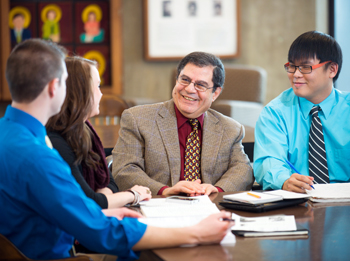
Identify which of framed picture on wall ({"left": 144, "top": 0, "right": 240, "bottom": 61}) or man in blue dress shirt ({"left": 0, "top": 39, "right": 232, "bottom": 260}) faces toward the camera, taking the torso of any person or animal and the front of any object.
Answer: the framed picture on wall

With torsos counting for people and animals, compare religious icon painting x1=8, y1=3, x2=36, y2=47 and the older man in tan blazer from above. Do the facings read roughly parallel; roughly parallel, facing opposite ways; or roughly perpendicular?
roughly parallel

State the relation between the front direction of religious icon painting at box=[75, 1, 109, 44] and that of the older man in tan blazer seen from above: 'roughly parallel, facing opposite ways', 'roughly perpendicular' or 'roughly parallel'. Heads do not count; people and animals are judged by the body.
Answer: roughly parallel

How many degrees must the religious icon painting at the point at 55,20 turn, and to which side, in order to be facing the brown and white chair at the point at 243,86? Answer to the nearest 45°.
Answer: approximately 45° to its left

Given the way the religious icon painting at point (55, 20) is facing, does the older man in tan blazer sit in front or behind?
in front

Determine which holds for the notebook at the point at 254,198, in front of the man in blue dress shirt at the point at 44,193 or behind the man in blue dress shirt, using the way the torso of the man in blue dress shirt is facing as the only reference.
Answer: in front

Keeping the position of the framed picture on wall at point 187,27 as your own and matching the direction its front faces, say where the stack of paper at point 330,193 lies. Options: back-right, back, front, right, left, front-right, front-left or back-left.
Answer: front

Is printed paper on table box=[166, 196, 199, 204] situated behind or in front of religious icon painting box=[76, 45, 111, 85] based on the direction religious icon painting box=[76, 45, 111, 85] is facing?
in front

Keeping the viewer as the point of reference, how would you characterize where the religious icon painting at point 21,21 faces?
facing the viewer

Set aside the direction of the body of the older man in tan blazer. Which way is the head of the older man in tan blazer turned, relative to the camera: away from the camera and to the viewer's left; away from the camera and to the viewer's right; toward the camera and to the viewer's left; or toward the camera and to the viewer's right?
toward the camera and to the viewer's left

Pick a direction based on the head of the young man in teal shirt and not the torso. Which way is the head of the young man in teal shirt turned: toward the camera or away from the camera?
toward the camera

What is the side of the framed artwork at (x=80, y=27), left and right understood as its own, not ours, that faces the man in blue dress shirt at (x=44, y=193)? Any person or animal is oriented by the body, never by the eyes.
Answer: front

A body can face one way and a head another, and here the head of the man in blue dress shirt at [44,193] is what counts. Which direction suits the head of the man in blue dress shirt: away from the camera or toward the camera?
away from the camera

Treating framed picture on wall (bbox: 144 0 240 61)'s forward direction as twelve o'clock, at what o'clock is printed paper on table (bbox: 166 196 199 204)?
The printed paper on table is roughly at 12 o'clock from the framed picture on wall.

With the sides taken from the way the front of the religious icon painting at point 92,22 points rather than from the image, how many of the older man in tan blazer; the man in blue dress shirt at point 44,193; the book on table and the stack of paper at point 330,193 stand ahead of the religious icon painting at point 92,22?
4

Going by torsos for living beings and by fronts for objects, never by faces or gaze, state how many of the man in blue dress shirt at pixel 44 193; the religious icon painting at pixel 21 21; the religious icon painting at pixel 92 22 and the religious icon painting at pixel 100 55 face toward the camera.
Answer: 3
